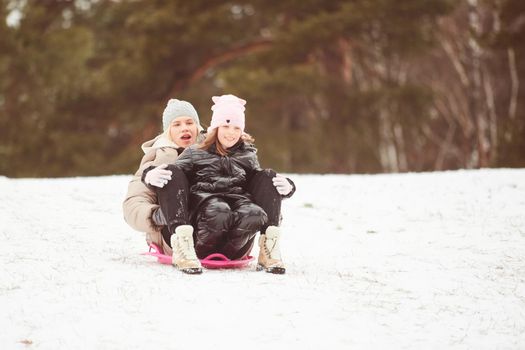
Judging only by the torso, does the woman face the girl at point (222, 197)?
yes

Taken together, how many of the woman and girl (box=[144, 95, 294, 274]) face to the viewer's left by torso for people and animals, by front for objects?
0

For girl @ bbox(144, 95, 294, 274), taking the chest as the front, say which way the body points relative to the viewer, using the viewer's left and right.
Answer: facing the viewer

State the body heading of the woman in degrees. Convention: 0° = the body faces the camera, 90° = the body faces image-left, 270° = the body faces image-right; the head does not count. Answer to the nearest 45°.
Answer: approximately 315°

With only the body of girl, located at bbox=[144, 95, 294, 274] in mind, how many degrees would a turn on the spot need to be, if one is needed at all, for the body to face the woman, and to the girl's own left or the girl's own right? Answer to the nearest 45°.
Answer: approximately 135° to the girl's own right
